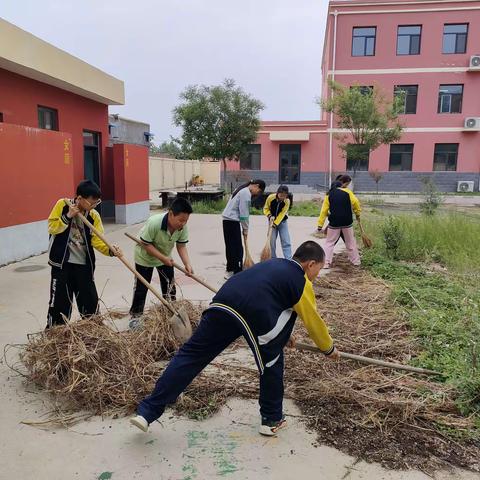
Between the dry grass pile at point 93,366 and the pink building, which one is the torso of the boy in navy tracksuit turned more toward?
the pink building

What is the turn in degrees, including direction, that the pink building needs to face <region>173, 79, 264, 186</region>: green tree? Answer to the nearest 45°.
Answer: approximately 45° to its right

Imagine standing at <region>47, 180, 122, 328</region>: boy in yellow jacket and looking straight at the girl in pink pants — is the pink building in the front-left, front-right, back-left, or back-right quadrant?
front-left

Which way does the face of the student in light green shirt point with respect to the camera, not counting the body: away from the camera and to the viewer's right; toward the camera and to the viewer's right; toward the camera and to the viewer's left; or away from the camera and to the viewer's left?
toward the camera and to the viewer's right

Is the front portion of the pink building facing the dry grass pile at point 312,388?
yes

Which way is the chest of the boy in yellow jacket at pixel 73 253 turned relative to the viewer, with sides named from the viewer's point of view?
facing the viewer and to the right of the viewer

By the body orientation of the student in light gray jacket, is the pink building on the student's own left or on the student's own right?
on the student's own left

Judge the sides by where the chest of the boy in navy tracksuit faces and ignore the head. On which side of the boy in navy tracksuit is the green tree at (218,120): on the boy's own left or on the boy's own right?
on the boy's own left

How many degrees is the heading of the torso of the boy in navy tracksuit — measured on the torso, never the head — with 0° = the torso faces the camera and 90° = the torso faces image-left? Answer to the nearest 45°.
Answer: approximately 225°

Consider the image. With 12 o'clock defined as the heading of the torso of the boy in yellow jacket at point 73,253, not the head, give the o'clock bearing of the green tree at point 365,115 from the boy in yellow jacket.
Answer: The green tree is roughly at 9 o'clock from the boy in yellow jacket.

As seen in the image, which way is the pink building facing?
toward the camera

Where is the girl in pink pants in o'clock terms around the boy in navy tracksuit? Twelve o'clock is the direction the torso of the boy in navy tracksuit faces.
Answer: The girl in pink pants is roughly at 11 o'clock from the boy in navy tracksuit.

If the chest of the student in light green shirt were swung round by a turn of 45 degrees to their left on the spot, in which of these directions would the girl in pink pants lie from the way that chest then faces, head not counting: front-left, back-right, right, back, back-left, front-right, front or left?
front-left
